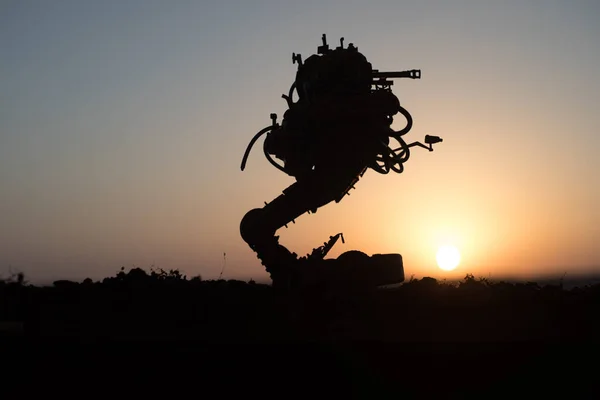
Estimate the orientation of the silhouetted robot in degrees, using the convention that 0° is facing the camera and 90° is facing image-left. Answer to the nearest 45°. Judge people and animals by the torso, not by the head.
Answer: approximately 270°
